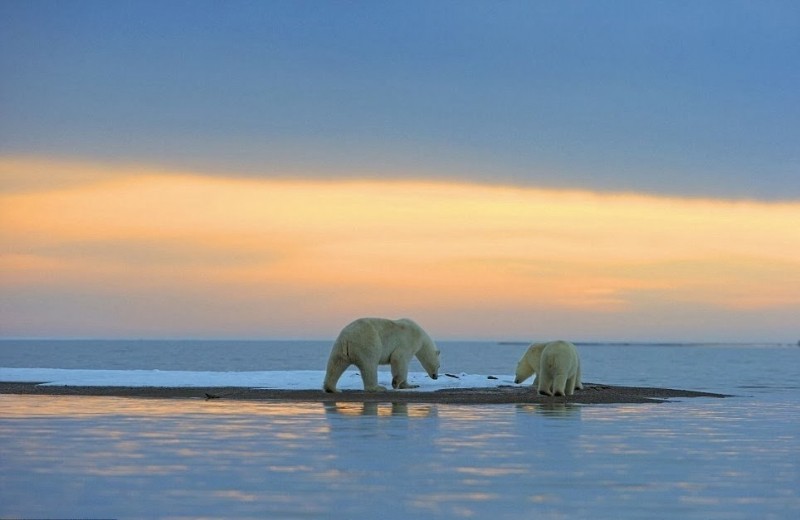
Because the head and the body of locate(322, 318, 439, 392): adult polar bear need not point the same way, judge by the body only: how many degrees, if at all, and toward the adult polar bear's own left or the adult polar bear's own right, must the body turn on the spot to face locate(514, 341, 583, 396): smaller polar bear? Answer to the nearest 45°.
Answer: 0° — it already faces it

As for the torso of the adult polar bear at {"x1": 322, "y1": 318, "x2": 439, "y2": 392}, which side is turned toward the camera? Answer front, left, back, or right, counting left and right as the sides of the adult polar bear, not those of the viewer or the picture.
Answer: right
